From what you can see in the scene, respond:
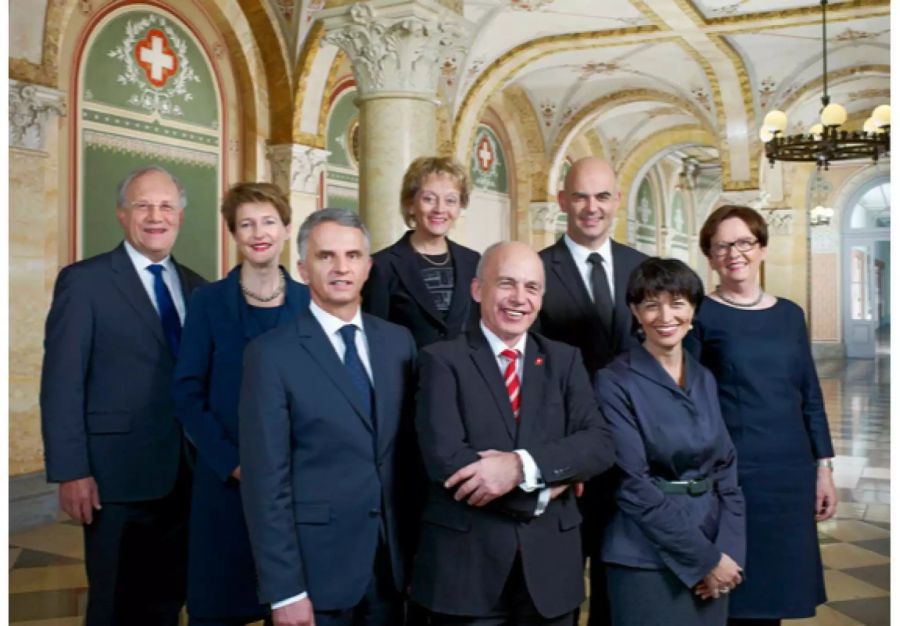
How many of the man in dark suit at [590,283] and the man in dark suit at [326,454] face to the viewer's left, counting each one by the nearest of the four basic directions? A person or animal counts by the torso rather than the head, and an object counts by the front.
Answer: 0

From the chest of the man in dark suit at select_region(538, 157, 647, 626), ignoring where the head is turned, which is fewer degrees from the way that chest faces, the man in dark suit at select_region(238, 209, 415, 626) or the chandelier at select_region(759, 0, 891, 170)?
the man in dark suit

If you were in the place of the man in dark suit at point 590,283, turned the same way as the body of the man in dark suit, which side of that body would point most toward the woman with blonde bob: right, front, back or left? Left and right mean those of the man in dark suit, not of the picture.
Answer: right

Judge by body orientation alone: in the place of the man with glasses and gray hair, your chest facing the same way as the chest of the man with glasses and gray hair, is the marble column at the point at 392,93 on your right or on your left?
on your left

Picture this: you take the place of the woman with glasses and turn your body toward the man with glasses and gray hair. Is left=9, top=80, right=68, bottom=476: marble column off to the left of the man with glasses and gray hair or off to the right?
right

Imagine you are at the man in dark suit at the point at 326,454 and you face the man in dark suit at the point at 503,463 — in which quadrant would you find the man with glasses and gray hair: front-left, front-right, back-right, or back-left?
back-left

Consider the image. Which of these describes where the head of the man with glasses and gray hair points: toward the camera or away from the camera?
toward the camera

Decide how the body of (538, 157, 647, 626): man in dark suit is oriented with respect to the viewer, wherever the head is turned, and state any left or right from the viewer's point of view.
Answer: facing the viewer

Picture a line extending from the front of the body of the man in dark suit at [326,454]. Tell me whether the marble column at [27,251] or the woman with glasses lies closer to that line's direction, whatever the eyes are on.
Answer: the woman with glasses

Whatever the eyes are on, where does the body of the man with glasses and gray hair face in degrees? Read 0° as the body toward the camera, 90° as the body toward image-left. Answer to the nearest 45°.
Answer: approximately 315°

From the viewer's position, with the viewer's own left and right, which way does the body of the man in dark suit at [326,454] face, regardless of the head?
facing the viewer and to the right of the viewer

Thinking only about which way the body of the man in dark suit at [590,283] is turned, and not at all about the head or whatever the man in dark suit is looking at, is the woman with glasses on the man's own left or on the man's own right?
on the man's own left

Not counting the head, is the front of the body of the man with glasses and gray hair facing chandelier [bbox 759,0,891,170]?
no

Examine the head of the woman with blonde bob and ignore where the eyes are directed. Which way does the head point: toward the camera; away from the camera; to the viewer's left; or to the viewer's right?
toward the camera

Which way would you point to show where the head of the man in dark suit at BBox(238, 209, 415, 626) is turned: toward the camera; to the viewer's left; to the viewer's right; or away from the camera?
toward the camera

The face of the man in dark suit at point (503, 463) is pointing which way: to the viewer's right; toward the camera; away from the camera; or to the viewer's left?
toward the camera

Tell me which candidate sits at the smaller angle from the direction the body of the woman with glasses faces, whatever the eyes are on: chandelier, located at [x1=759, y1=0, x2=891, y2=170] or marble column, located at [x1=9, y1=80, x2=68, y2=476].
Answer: the marble column

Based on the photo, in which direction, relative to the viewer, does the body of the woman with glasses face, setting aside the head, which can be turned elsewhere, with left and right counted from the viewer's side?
facing the viewer and to the left of the viewer

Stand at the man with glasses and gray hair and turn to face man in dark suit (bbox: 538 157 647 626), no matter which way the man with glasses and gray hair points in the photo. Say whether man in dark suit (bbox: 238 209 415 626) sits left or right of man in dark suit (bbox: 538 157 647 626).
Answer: right
